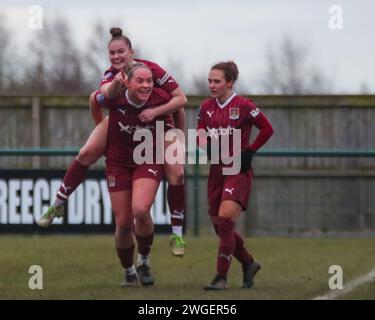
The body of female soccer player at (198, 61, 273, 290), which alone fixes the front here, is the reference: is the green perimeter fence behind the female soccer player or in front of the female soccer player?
behind

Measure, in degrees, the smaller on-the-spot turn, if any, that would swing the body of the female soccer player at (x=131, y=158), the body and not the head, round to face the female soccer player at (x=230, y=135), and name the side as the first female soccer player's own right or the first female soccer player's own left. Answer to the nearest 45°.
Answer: approximately 90° to the first female soccer player's own left

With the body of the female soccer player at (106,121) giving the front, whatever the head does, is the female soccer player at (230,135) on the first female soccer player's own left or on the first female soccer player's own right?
on the first female soccer player's own left

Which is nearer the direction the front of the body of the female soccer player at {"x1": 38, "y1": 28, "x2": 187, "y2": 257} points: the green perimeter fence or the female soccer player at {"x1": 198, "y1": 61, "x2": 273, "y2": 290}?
the female soccer player

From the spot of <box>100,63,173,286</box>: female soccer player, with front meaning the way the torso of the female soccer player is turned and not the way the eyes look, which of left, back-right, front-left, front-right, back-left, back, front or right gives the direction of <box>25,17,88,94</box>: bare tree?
back

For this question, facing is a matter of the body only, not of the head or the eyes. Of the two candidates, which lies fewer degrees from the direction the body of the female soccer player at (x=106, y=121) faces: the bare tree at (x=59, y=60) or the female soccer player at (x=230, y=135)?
the female soccer player

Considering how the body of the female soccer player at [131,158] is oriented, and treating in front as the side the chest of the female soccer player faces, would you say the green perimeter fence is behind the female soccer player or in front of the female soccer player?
behind

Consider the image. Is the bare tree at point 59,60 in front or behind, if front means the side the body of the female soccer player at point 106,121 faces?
behind

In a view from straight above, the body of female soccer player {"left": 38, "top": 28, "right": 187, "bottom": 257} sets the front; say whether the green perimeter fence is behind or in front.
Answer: behind
